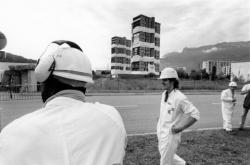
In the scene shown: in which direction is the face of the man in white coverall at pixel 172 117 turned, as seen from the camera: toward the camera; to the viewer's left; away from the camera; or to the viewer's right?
to the viewer's left

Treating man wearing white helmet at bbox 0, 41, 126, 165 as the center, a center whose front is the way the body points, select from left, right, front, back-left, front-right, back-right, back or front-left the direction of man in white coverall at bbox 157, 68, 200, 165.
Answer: front-right

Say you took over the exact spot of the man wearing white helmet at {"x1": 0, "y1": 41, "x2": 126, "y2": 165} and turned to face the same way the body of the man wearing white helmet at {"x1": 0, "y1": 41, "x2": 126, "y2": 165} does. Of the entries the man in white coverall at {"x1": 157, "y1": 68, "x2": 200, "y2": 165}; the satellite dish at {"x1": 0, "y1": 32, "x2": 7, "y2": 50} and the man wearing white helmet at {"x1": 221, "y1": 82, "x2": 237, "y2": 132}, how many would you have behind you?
0

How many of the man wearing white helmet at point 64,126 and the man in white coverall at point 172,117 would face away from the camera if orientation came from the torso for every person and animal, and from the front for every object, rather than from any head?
1

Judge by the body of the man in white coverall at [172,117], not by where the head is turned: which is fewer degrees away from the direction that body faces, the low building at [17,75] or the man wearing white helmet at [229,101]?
the low building

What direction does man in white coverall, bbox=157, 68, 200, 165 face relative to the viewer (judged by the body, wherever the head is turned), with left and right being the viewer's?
facing the viewer and to the left of the viewer

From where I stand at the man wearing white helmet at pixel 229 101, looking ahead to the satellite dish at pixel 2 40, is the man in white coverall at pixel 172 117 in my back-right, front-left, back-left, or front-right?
front-left

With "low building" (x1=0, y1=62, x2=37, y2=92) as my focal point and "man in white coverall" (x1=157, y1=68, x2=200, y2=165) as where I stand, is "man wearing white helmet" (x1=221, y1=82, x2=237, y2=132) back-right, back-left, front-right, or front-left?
front-right

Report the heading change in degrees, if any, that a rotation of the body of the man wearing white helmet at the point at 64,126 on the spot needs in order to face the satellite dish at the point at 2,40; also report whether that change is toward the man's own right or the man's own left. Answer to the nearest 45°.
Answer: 0° — they already face it

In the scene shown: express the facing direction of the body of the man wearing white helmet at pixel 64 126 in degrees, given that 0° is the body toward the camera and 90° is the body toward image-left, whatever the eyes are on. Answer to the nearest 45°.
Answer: approximately 180°

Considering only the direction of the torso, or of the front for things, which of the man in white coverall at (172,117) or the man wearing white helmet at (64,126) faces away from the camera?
the man wearing white helmet

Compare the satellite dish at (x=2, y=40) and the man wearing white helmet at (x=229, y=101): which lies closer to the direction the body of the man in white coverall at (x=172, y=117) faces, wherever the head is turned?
the satellite dish

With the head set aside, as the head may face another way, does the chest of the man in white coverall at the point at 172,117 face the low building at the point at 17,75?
no

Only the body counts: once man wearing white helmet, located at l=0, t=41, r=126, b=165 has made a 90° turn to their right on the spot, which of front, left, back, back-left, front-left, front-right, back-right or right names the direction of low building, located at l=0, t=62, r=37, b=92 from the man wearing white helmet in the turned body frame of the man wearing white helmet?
left
